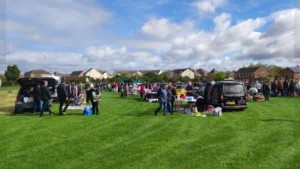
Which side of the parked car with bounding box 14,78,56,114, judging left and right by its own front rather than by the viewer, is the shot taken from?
back

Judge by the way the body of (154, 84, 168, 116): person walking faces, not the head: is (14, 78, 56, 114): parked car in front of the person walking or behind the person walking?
behind

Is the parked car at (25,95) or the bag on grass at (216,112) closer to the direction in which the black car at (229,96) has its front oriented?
the parked car

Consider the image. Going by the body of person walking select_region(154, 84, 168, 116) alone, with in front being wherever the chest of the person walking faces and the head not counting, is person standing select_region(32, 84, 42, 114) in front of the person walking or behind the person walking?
behind

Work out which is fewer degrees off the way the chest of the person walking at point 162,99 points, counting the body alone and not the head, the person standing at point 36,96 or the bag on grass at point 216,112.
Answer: the bag on grass
